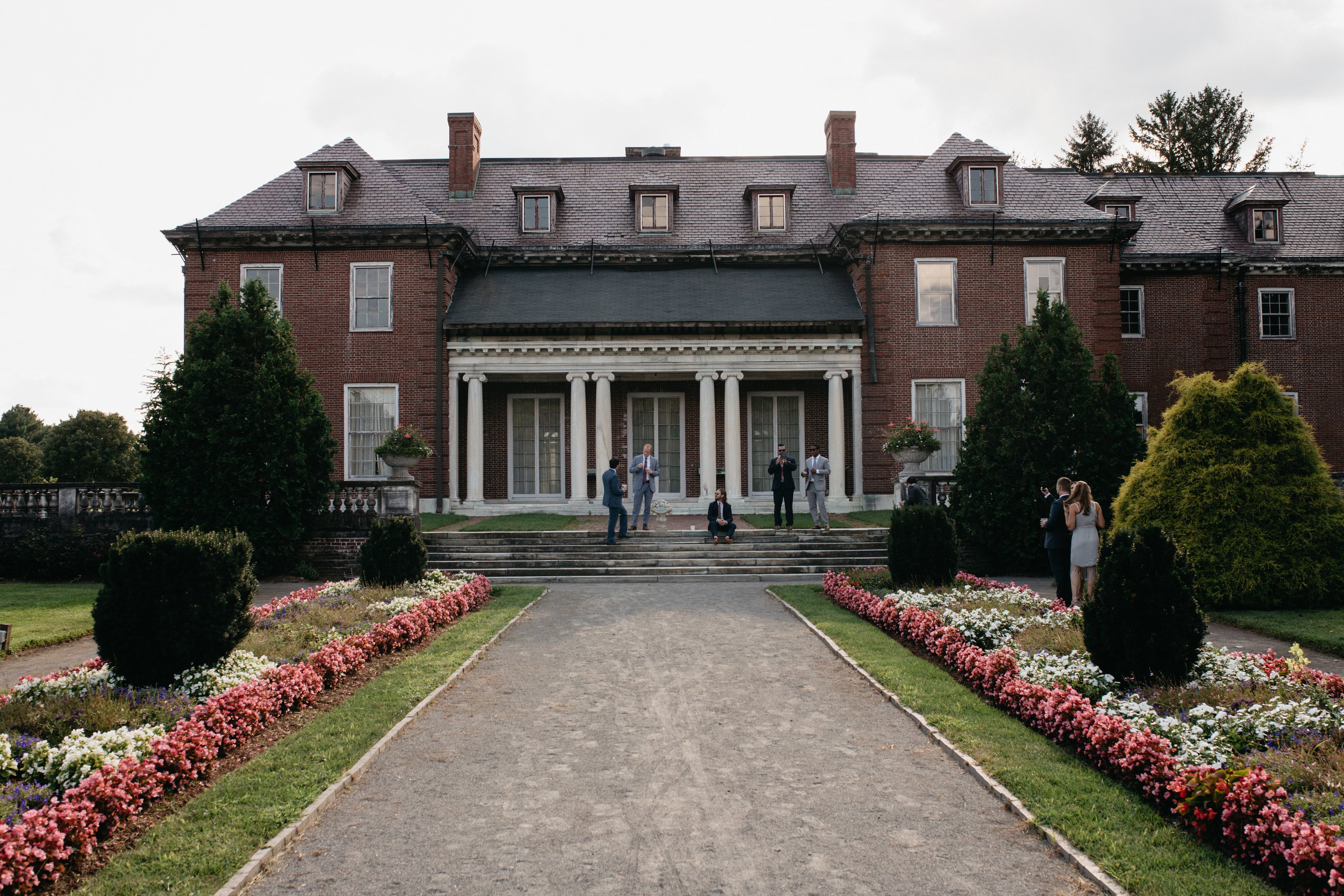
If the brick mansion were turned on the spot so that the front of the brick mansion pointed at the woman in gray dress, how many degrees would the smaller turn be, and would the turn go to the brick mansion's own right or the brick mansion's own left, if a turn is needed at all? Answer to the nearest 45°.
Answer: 0° — it already faces them

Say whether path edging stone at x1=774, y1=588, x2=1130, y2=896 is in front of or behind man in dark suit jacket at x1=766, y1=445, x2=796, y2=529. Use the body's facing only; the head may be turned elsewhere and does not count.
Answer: in front

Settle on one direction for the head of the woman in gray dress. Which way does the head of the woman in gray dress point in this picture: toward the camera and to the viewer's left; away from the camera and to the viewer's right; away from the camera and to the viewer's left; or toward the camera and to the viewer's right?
away from the camera and to the viewer's left

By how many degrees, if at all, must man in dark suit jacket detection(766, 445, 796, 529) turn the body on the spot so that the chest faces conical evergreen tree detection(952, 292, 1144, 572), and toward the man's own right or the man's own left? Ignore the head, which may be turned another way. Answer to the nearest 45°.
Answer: approximately 90° to the man's own left

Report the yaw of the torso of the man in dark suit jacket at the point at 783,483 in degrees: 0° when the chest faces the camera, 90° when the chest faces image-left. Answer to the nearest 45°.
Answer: approximately 0°
